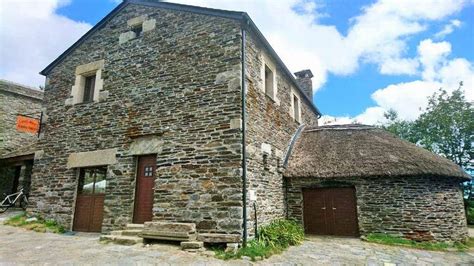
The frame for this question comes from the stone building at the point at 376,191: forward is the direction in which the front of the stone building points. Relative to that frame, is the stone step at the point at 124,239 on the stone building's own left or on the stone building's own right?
on the stone building's own right

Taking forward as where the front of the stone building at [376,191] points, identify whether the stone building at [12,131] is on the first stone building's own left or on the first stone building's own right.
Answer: on the first stone building's own right

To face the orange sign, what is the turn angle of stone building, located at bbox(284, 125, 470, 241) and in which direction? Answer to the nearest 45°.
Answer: approximately 90° to its right

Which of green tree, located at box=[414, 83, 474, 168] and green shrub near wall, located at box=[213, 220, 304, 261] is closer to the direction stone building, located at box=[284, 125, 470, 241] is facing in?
the green shrub near wall

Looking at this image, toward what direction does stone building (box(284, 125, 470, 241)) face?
toward the camera

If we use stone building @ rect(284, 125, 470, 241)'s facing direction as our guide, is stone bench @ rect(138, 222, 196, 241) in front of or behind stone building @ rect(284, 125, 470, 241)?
in front

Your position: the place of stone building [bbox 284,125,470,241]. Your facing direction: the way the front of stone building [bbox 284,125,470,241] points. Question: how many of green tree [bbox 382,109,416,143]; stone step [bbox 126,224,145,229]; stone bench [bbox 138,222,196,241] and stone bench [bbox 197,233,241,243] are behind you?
1

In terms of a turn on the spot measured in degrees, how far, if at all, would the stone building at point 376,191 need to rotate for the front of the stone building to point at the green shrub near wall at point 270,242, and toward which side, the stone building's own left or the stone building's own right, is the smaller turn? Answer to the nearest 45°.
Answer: approximately 45° to the stone building's own right

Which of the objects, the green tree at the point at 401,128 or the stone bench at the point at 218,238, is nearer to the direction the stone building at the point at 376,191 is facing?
the stone bench

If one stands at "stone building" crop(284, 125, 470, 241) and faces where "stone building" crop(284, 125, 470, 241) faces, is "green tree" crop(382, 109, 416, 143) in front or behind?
behind

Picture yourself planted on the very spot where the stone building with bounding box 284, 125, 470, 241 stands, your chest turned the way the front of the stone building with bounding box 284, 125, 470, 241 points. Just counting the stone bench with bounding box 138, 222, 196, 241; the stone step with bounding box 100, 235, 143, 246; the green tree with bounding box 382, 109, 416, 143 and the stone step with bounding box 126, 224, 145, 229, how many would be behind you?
1

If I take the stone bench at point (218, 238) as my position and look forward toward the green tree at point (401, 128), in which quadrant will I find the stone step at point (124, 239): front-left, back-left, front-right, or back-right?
back-left

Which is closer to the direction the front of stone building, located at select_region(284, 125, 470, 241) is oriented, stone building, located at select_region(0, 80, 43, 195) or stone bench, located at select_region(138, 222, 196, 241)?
the stone bench

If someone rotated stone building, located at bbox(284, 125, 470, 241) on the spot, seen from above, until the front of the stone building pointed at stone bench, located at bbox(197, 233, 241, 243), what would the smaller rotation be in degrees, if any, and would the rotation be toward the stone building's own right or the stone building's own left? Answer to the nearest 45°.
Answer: approximately 45° to the stone building's own right

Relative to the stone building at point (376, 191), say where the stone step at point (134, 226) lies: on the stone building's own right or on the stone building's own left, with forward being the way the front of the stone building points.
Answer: on the stone building's own right

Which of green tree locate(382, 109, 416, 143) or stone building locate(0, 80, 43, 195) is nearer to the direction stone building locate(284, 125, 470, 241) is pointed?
the stone building

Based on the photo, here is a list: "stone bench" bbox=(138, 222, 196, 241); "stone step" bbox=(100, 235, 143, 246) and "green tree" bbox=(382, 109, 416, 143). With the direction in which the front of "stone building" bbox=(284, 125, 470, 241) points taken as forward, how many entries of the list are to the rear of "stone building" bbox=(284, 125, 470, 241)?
1
